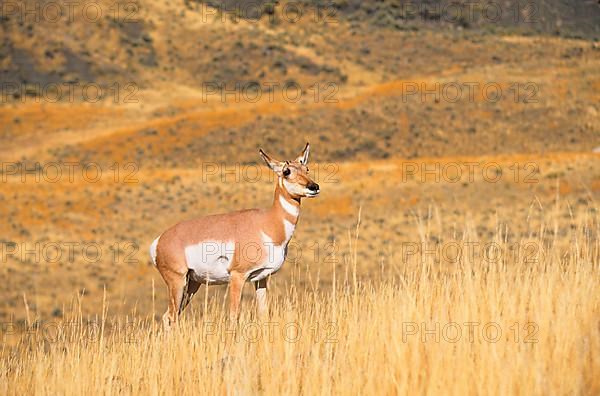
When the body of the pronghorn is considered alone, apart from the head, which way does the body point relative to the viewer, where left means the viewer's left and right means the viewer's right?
facing to the right of the viewer
